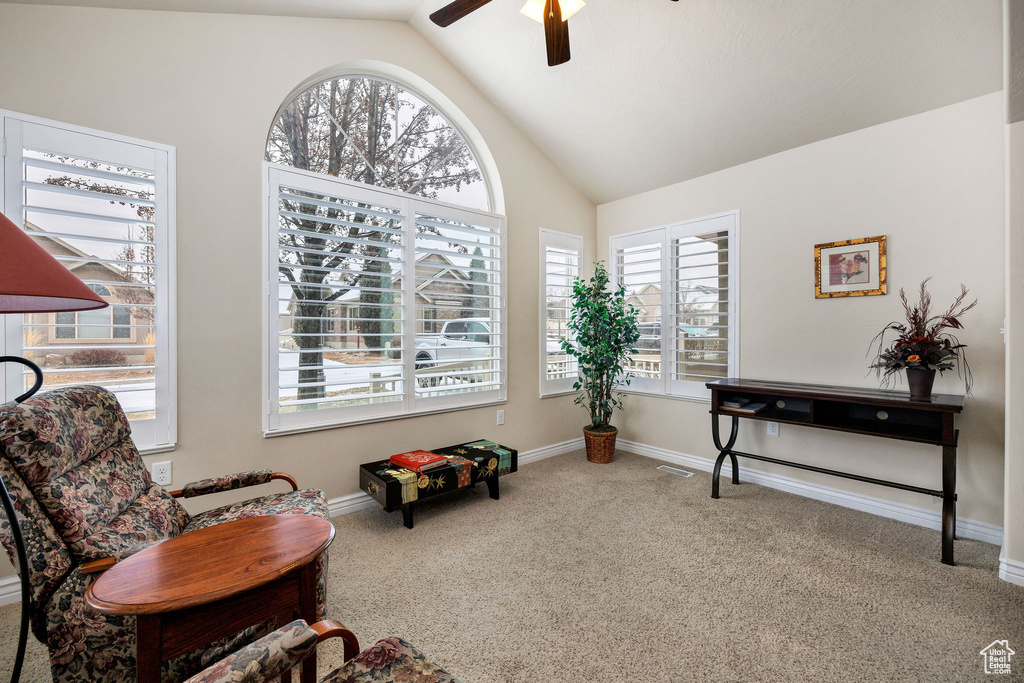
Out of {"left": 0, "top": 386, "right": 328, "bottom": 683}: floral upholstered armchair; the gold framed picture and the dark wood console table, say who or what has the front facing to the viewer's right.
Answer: the floral upholstered armchair

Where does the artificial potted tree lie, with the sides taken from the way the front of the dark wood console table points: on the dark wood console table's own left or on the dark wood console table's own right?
on the dark wood console table's own right

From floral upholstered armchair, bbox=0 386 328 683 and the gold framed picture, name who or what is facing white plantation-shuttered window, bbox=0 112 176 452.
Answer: the gold framed picture

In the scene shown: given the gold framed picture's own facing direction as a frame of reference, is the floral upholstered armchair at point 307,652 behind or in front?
in front

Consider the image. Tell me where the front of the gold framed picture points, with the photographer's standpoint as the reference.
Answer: facing the viewer and to the left of the viewer

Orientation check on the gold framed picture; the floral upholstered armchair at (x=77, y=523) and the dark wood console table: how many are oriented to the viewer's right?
1

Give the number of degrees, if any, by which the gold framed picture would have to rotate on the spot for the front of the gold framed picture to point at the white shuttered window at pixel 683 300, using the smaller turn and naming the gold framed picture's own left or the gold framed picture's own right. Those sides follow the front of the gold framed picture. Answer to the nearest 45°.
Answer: approximately 45° to the gold framed picture's own right

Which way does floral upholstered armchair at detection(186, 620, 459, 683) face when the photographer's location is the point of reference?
facing away from the viewer and to the right of the viewer

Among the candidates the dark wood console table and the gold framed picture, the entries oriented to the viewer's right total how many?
0

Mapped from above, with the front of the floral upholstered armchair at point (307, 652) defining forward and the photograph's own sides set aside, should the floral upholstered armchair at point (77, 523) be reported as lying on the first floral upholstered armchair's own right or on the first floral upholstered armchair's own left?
on the first floral upholstered armchair's own left

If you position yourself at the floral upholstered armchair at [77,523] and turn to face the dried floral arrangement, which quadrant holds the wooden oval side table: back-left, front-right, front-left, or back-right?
front-right

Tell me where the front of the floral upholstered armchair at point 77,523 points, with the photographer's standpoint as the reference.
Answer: facing to the right of the viewer

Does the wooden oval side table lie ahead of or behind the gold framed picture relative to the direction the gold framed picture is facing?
ahead

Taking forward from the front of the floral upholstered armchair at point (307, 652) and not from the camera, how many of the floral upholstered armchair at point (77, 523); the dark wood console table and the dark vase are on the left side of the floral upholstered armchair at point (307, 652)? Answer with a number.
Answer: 1

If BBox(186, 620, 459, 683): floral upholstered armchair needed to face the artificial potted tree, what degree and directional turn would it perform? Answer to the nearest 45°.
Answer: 0° — it already faces it

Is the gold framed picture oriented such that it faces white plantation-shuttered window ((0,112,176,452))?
yes
